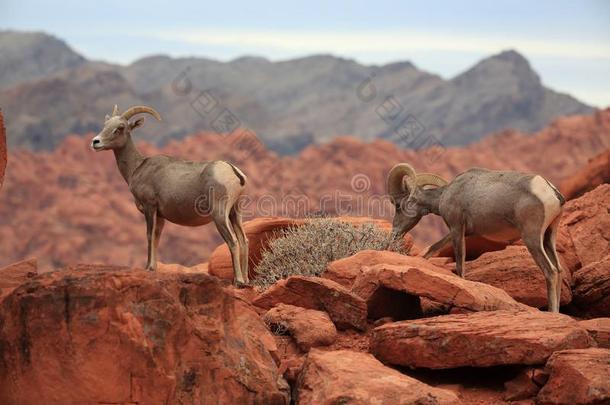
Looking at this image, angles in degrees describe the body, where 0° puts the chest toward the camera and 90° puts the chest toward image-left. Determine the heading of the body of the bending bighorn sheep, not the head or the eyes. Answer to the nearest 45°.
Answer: approximately 90°

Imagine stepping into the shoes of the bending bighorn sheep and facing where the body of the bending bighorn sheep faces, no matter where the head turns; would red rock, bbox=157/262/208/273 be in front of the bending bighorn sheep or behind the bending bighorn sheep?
in front

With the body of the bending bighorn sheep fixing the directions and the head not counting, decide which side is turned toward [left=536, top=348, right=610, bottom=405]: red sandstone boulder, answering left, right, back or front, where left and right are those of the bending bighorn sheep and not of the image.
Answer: left

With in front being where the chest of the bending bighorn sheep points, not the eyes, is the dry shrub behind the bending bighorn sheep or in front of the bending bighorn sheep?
in front

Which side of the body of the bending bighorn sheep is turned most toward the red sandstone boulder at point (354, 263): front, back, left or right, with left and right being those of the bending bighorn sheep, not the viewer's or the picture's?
front

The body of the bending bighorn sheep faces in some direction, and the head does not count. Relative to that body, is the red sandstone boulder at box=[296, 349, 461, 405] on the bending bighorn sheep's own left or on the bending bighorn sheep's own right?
on the bending bighorn sheep's own left

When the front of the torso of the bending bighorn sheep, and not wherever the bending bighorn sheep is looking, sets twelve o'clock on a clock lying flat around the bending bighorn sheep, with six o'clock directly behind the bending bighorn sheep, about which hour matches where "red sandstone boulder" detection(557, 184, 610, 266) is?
The red sandstone boulder is roughly at 4 o'clock from the bending bighorn sheep.

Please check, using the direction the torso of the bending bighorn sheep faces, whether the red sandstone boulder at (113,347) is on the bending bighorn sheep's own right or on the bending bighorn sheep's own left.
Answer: on the bending bighorn sheep's own left

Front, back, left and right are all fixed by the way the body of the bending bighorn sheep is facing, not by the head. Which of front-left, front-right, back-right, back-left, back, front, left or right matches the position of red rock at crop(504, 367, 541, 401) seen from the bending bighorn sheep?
left

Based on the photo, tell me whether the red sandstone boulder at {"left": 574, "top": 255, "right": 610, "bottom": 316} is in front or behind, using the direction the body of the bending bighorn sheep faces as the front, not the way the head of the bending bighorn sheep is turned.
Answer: behind

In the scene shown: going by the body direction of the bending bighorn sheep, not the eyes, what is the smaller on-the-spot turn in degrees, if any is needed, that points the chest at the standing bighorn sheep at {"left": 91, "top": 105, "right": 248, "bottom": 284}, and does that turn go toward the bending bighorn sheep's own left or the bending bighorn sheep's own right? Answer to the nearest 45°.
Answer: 0° — it already faces it
